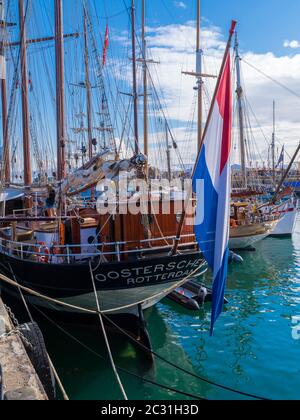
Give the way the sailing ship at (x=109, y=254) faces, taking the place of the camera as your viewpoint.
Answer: facing away from the viewer and to the left of the viewer

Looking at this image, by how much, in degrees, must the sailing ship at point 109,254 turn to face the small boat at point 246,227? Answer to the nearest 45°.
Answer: approximately 90° to its right

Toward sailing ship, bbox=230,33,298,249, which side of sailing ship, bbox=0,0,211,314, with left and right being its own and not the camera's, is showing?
right

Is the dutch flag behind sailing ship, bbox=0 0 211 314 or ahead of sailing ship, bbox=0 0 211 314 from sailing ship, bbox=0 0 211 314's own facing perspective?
behind

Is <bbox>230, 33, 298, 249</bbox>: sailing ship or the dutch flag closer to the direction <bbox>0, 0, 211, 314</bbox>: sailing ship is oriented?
the sailing ship
